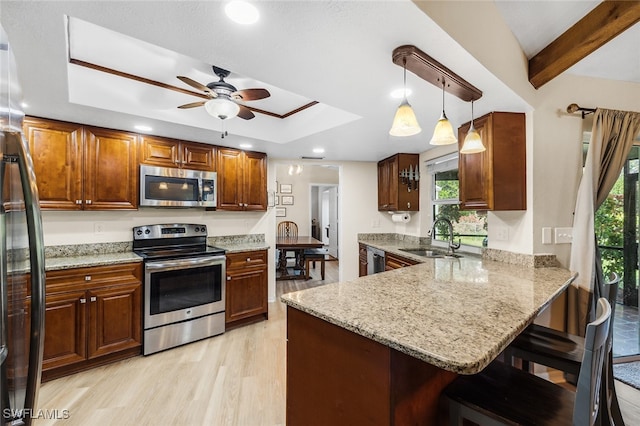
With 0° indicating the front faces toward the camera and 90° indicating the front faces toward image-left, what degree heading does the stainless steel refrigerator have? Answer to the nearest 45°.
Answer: approximately 270°

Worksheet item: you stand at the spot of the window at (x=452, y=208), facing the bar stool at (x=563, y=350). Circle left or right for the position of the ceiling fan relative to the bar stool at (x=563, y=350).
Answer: right

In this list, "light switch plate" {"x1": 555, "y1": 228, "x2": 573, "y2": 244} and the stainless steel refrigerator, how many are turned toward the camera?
1

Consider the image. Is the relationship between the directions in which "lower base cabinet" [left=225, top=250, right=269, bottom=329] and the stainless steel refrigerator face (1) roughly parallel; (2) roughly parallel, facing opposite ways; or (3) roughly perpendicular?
roughly perpendicular

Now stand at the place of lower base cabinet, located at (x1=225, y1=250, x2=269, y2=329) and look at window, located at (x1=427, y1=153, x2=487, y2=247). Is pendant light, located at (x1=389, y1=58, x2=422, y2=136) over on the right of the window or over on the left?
right

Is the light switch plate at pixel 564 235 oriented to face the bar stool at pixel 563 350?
yes
